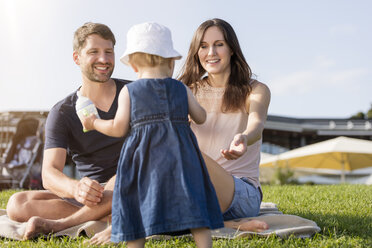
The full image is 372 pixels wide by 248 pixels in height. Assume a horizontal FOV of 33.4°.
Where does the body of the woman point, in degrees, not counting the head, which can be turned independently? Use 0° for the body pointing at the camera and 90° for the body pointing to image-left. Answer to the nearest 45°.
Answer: approximately 45°

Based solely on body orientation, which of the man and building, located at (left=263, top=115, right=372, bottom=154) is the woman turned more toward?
the man

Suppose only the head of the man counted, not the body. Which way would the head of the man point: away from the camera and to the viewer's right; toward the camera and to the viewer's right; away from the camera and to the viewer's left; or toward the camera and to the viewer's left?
toward the camera and to the viewer's right

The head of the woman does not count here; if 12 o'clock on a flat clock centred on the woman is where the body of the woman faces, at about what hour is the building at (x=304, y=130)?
The building is roughly at 5 o'clock from the woman.

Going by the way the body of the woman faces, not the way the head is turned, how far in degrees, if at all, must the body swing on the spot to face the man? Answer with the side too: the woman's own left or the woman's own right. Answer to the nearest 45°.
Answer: approximately 45° to the woman's own right
